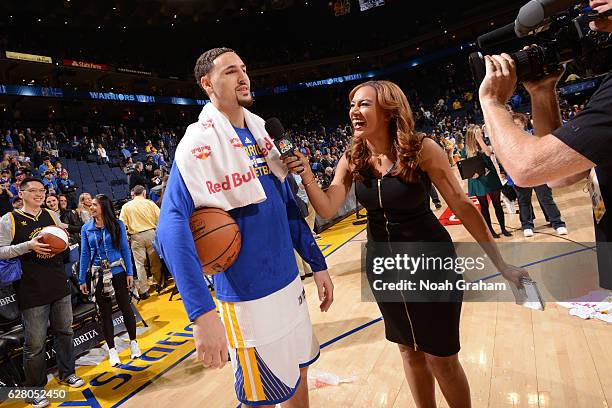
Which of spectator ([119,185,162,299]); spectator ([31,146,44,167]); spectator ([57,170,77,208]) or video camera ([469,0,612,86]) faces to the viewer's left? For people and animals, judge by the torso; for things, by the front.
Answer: the video camera

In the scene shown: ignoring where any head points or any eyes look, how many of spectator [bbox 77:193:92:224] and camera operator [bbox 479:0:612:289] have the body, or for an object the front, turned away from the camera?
0

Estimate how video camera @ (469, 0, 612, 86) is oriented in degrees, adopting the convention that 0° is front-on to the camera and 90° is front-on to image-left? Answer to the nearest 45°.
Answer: approximately 90°

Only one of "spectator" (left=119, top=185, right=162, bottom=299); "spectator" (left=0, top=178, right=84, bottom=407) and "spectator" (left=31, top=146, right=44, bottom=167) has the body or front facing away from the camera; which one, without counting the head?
"spectator" (left=119, top=185, right=162, bottom=299)

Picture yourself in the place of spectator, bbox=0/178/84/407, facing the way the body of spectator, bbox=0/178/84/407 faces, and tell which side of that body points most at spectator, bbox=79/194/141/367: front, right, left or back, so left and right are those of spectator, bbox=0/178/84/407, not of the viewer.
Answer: left

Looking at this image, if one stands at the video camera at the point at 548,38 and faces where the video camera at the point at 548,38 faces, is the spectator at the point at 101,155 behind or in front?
in front

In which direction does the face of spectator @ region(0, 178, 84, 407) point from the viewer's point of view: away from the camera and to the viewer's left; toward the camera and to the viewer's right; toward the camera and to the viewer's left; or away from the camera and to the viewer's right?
toward the camera and to the viewer's right

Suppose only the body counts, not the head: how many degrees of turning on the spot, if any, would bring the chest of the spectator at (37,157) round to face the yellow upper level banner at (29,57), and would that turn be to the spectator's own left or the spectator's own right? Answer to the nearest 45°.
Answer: approximately 135° to the spectator's own left

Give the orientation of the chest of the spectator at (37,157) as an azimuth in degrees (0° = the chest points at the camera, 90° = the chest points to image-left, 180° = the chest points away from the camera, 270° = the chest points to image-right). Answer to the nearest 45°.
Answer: approximately 315°

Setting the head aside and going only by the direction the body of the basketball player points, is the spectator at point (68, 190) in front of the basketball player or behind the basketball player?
behind

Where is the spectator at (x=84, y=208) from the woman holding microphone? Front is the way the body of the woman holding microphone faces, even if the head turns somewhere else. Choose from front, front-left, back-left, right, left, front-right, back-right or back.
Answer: right

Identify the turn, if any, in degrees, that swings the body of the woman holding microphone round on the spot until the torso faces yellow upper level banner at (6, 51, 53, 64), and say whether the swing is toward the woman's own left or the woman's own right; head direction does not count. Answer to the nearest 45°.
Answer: approximately 90° to the woman's own right
